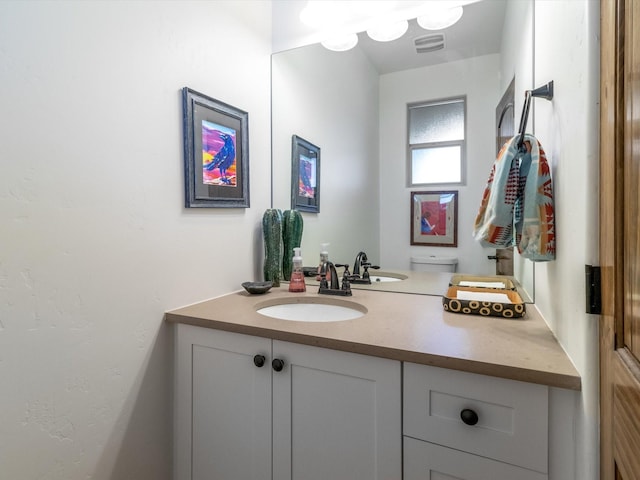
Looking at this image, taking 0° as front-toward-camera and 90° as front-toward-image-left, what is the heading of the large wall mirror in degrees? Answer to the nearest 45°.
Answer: approximately 0°

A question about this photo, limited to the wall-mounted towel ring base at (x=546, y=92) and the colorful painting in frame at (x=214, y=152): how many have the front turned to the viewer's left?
1

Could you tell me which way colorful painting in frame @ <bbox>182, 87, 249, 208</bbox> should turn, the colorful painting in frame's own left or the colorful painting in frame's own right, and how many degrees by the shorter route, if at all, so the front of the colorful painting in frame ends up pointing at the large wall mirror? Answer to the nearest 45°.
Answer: approximately 45° to the colorful painting in frame's own left

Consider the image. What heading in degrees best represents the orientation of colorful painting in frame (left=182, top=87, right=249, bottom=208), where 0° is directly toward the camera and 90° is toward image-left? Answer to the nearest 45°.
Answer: approximately 315°

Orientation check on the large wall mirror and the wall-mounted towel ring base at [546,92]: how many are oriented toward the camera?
1

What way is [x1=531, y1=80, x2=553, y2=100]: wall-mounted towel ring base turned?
to the viewer's left

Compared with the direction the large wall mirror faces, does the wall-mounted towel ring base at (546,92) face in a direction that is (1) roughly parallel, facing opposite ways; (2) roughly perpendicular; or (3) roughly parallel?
roughly perpendicular

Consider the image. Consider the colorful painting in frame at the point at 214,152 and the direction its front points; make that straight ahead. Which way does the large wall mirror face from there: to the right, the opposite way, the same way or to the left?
to the right
